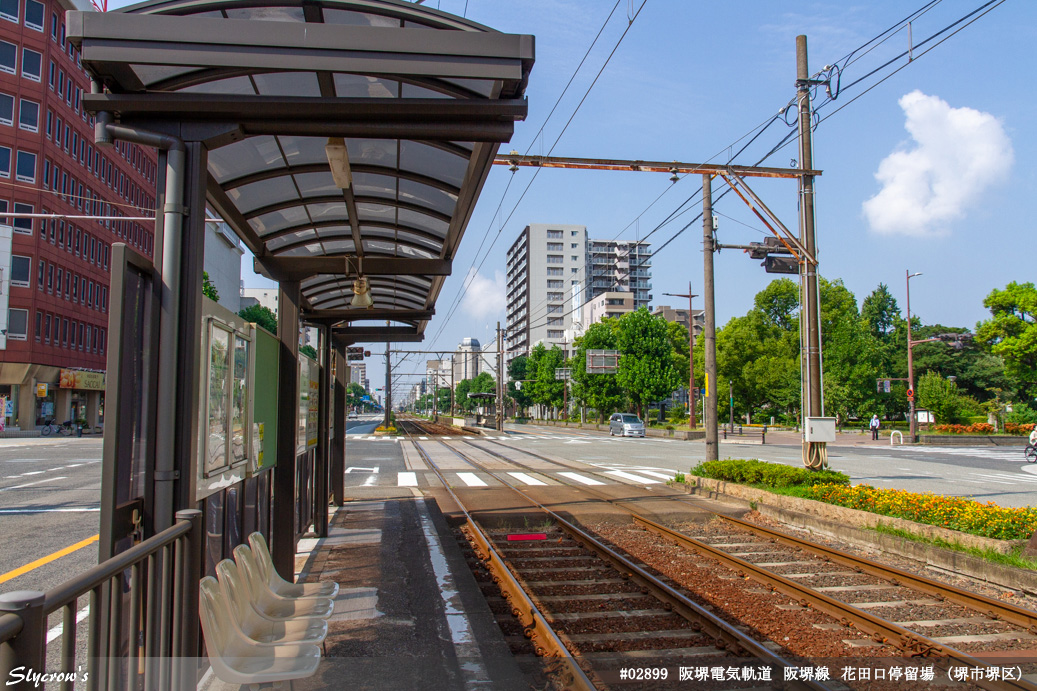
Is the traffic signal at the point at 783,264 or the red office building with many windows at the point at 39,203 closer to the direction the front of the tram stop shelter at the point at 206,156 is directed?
the traffic signal

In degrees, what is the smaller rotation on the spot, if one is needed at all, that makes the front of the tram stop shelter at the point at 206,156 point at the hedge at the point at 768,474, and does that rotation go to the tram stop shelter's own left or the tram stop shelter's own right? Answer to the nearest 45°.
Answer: approximately 45° to the tram stop shelter's own left

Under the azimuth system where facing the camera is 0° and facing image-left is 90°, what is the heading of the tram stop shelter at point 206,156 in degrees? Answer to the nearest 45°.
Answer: approximately 270°

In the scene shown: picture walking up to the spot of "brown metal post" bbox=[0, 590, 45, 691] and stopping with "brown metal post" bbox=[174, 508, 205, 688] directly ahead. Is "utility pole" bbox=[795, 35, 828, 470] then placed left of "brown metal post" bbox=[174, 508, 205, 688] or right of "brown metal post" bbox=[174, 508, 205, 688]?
right

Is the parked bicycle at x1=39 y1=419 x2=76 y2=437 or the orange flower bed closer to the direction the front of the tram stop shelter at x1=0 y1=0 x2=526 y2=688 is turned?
the orange flower bed

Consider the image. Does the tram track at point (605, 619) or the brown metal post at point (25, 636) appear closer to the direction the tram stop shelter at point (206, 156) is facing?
the tram track

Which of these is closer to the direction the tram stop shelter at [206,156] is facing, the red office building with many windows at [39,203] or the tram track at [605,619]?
the tram track

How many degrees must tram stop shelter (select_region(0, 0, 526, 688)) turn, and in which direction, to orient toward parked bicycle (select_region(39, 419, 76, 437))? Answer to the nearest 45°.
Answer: approximately 90° to its left

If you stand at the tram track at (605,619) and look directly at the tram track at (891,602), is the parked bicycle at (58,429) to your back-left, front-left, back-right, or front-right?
back-left

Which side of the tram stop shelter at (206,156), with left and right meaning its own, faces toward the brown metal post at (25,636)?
right
